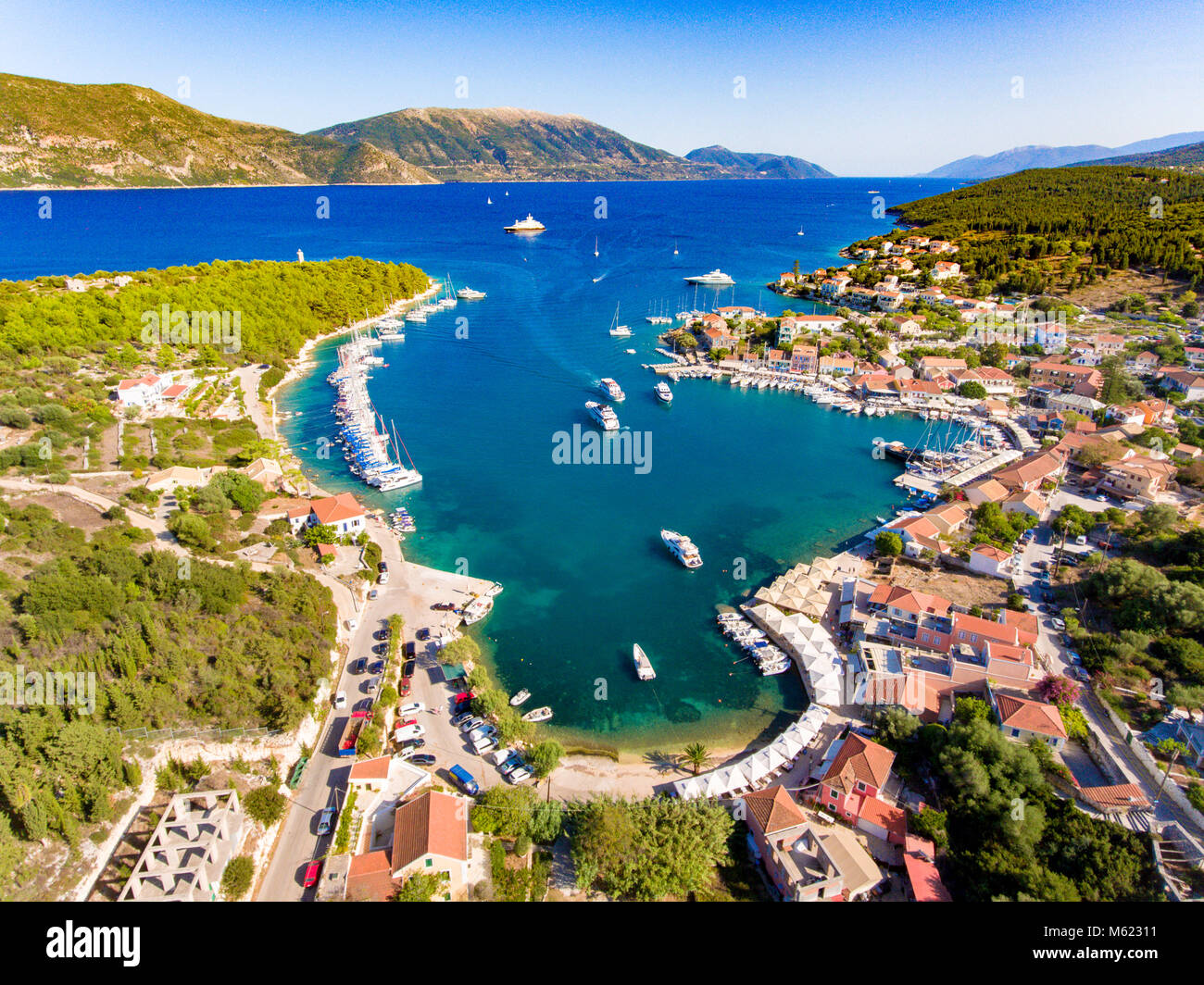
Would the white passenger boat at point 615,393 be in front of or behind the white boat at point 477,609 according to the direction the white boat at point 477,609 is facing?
in front

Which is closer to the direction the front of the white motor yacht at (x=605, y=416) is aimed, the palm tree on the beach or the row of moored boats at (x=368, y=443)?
the row of moored boats

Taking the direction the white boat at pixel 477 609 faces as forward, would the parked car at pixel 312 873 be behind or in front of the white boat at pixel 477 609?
behind

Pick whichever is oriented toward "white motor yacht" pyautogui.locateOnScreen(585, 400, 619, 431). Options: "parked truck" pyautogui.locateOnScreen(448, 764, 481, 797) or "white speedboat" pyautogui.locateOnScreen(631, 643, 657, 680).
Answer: "white speedboat" pyautogui.locateOnScreen(631, 643, 657, 680)

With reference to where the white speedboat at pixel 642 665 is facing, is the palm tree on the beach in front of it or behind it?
behind

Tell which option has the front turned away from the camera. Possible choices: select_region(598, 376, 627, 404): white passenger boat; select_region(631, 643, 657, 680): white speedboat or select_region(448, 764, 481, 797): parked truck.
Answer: select_region(631, 643, 657, 680): white speedboat

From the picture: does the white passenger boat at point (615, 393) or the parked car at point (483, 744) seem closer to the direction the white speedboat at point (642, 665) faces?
the white passenger boat

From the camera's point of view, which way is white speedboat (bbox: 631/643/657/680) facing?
away from the camera

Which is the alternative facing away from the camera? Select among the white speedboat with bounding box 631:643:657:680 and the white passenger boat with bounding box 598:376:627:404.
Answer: the white speedboat with bounding box 631:643:657:680

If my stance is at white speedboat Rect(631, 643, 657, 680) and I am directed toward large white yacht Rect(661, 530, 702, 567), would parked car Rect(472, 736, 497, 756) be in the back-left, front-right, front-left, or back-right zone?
back-left

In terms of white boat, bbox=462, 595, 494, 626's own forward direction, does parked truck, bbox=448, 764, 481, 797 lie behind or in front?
behind
